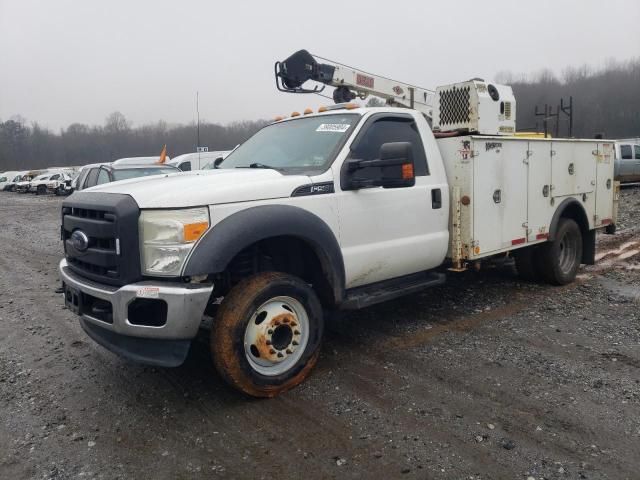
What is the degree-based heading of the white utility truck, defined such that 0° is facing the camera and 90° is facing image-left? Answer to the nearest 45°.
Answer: approximately 45°

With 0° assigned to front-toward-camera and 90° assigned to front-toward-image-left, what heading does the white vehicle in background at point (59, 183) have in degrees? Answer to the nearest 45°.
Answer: approximately 45°

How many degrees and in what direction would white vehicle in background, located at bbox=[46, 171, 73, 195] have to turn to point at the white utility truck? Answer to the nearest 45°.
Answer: approximately 45° to its left

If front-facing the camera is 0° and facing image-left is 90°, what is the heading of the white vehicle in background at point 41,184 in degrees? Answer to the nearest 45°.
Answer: approximately 45°

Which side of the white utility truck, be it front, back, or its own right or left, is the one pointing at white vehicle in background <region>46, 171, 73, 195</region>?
right

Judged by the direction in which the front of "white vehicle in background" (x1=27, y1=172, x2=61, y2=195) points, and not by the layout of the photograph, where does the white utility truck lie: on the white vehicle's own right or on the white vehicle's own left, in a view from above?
on the white vehicle's own left

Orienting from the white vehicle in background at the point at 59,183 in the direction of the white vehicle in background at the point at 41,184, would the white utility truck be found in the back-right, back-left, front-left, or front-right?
back-left

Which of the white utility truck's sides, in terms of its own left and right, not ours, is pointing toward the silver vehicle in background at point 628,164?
back

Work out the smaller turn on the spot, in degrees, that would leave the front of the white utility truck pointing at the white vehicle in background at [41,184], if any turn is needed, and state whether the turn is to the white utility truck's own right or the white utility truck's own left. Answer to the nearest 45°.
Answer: approximately 90° to the white utility truck's own right
